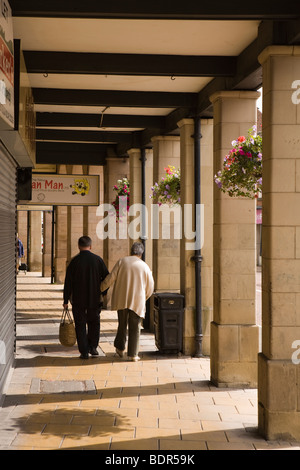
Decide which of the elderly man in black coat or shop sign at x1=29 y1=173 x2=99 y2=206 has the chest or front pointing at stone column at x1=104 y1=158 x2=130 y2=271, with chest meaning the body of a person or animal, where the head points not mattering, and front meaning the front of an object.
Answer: the elderly man in black coat

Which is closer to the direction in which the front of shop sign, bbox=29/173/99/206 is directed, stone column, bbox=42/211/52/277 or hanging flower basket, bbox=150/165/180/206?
the hanging flower basket

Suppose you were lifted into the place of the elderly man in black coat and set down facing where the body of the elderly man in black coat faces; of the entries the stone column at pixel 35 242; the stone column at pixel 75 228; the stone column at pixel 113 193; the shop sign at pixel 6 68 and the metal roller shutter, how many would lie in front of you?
3

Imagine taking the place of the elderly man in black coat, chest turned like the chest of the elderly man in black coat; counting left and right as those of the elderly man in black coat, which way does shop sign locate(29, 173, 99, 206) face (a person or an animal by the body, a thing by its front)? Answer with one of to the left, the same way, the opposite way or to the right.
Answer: the opposite way

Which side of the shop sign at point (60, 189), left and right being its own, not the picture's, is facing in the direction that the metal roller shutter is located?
front

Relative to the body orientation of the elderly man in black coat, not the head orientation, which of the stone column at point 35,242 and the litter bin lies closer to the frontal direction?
the stone column

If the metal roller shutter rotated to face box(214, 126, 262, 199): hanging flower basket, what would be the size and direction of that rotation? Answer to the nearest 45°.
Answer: approximately 45° to its right

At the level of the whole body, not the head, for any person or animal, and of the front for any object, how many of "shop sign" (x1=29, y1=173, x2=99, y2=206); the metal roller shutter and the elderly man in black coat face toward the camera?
1

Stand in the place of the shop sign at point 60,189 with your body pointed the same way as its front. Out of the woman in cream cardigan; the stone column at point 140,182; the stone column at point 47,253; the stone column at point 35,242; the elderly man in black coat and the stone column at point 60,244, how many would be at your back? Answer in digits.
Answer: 3

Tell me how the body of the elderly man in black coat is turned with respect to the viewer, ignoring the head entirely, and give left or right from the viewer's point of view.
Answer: facing away from the viewer

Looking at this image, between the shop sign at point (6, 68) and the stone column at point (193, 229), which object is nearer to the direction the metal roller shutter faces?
the stone column

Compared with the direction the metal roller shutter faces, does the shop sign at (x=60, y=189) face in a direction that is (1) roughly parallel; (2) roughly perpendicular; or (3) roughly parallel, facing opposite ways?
roughly perpendicular

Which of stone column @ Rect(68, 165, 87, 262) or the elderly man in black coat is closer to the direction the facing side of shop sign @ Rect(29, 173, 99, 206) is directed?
the elderly man in black coat

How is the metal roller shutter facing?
to the viewer's right

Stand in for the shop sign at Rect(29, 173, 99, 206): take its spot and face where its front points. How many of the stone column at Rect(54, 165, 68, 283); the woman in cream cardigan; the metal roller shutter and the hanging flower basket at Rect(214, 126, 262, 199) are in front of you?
3

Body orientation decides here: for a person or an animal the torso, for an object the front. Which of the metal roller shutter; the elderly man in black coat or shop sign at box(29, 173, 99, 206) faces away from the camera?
the elderly man in black coat

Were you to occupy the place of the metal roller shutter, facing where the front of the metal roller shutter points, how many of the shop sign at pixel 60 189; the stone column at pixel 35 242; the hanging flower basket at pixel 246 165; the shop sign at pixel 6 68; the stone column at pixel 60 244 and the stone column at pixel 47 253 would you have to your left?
4

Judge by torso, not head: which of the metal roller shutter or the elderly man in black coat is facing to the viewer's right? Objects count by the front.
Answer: the metal roller shutter
